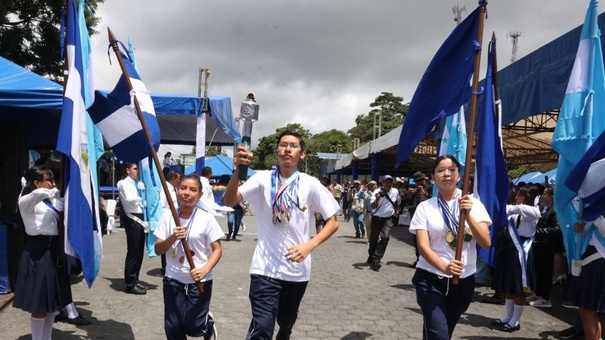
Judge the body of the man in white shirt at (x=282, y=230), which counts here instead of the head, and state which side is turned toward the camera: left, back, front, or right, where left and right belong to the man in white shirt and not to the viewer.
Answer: front

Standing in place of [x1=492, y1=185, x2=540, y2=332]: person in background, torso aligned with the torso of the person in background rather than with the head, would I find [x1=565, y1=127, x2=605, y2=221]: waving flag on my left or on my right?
on my left

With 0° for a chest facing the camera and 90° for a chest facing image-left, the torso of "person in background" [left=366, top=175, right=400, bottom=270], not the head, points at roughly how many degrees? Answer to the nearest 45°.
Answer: approximately 0°

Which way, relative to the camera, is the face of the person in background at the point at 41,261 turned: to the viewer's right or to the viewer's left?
to the viewer's right

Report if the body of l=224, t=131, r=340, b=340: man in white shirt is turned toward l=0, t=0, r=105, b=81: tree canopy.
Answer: no

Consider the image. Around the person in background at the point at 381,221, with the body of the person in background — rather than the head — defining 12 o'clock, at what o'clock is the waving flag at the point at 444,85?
The waving flag is roughly at 12 o'clock from the person in background.

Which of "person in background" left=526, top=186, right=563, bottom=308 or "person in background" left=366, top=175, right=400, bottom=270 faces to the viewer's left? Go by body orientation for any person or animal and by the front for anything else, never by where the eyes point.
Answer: "person in background" left=526, top=186, right=563, bottom=308

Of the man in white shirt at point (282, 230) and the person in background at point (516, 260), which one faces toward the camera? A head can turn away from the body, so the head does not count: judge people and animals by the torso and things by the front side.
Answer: the man in white shirt

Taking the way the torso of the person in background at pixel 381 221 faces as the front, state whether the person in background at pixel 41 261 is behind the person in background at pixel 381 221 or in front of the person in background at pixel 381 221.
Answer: in front

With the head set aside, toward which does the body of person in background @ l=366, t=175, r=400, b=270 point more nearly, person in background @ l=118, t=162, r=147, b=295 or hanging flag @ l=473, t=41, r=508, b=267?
the hanging flag

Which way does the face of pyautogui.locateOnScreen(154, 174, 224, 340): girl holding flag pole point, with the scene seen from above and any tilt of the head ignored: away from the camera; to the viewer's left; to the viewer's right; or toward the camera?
toward the camera
